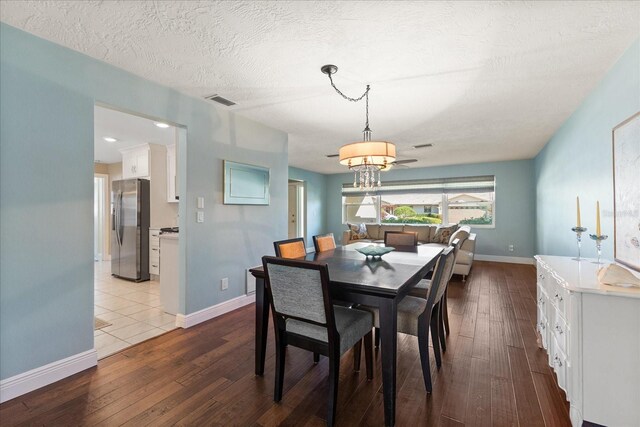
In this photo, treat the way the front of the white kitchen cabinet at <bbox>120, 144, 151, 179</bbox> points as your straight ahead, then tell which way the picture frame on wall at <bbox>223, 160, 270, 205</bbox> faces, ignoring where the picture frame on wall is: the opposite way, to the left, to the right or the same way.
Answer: to the left

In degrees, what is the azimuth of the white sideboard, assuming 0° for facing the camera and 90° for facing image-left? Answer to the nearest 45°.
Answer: approximately 90°

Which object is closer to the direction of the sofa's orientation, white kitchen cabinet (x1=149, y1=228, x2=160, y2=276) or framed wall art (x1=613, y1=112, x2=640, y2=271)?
the framed wall art

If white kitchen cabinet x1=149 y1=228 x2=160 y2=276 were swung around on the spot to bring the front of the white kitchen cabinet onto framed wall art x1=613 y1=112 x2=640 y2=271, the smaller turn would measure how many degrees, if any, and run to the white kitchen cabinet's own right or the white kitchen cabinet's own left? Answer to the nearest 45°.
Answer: approximately 90° to the white kitchen cabinet's own left

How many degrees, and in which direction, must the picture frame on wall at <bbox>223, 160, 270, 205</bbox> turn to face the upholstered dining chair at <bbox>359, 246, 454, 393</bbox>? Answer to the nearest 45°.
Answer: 0° — it already faces it

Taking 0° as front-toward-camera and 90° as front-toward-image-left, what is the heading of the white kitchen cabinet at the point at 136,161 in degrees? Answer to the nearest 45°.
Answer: approximately 45°

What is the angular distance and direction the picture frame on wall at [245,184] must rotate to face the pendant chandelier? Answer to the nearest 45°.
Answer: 0° — it already faces it

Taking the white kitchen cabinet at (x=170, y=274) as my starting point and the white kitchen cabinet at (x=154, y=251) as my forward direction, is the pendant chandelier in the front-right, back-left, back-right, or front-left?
back-right
